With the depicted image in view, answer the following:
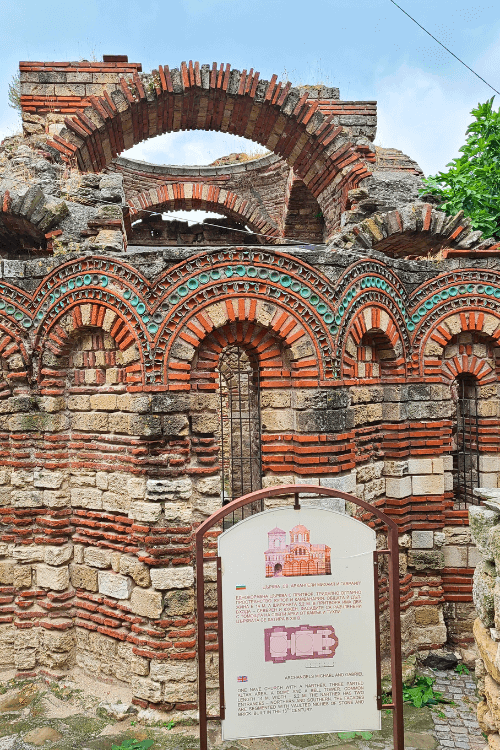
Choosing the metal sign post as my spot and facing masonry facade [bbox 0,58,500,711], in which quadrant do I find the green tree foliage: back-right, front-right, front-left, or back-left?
front-right

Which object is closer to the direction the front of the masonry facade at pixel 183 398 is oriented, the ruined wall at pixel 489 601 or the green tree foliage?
the ruined wall

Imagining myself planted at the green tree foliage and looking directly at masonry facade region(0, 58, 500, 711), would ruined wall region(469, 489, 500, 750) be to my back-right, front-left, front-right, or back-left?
front-left

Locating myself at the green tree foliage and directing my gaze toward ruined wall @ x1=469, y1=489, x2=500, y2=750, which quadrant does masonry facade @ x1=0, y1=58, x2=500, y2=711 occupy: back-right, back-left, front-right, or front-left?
front-right

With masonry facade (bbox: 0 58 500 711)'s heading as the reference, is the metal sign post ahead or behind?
ahead

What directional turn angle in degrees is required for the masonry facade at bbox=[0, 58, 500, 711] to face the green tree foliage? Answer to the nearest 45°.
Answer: approximately 135° to its left

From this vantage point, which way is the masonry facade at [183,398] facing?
toward the camera

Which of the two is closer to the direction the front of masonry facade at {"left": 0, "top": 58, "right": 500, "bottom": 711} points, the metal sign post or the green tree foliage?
the metal sign post

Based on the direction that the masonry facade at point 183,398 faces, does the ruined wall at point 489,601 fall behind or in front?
in front
